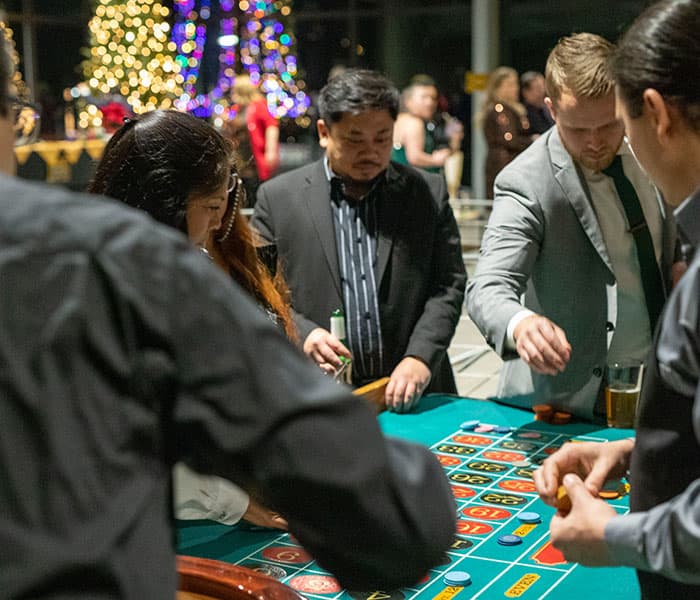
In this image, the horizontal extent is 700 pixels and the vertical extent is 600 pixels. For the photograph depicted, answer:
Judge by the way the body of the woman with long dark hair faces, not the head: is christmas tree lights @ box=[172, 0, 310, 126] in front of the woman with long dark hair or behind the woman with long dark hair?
behind
